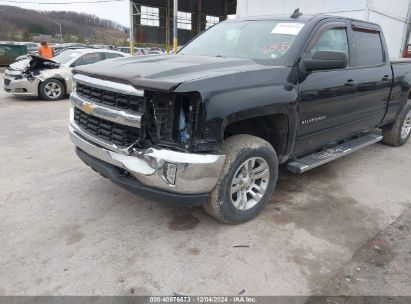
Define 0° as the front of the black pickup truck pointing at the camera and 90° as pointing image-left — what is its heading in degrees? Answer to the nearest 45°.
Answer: approximately 45°

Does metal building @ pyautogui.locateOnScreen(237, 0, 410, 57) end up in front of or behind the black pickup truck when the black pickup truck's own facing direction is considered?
behind

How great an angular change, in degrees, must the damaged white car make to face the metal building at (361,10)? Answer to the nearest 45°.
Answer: approximately 135° to its left

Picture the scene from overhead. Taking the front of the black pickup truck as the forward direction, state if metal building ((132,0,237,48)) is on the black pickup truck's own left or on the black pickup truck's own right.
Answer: on the black pickup truck's own right

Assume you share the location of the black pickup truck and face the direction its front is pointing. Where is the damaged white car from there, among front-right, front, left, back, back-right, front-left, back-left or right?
right

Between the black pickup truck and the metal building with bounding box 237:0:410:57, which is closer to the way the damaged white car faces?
the black pickup truck

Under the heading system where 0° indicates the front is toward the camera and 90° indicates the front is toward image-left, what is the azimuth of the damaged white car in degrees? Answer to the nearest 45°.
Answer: approximately 45°
